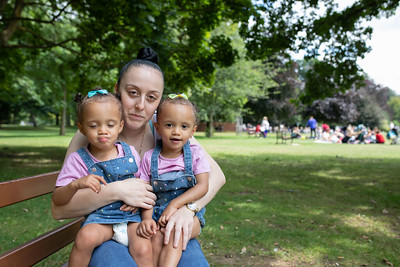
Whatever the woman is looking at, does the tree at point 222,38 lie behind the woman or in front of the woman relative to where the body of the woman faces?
behind

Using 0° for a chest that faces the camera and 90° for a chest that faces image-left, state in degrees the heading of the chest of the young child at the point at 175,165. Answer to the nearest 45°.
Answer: approximately 0°

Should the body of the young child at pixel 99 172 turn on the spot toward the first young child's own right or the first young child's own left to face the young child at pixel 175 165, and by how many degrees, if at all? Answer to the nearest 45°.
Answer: approximately 90° to the first young child's own left

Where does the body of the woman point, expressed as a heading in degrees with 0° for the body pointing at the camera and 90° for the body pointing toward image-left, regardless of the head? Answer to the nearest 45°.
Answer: approximately 0°

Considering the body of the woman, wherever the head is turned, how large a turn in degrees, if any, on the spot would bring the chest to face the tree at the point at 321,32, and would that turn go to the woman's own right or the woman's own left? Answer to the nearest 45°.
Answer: approximately 135° to the woman's own left

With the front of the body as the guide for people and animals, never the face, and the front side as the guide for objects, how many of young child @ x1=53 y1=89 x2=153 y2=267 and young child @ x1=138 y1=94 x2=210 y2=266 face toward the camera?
2
